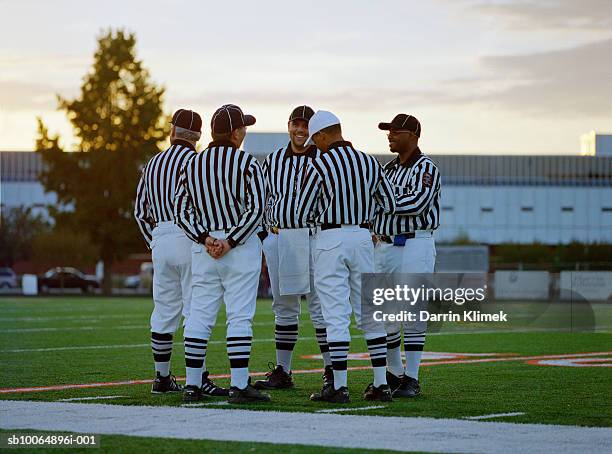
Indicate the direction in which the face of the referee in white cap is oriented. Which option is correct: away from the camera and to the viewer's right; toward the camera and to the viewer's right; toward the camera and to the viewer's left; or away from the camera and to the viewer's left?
away from the camera and to the viewer's left

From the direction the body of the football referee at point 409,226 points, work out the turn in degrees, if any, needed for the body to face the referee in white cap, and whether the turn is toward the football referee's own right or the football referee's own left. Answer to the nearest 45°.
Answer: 0° — they already face them

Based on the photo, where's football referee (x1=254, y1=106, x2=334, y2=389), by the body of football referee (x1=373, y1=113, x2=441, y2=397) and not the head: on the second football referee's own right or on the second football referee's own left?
on the second football referee's own right

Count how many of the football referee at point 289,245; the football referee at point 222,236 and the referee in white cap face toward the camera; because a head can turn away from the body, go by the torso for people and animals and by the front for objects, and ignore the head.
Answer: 1

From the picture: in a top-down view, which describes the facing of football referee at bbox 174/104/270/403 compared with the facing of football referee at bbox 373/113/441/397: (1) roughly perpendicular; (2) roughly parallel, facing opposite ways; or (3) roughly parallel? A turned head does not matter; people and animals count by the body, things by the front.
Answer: roughly parallel, facing opposite ways

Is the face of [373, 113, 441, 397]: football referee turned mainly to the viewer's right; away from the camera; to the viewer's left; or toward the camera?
to the viewer's left

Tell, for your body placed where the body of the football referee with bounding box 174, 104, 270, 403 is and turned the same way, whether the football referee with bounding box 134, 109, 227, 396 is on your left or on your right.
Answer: on your left

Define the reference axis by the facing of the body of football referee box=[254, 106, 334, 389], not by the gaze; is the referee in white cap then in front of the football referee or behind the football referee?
in front

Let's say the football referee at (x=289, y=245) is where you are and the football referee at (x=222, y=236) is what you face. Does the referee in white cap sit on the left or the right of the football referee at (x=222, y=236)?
left

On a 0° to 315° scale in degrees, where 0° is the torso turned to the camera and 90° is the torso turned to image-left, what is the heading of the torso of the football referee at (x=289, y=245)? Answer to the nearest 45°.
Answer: approximately 0°

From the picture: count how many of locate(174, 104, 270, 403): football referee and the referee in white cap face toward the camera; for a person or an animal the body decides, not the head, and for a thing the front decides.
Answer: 0

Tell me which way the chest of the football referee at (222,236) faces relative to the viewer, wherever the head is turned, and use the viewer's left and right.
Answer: facing away from the viewer and to the right of the viewer

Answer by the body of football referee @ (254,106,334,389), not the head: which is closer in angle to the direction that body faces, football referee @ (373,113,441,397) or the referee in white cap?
the referee in white cap
